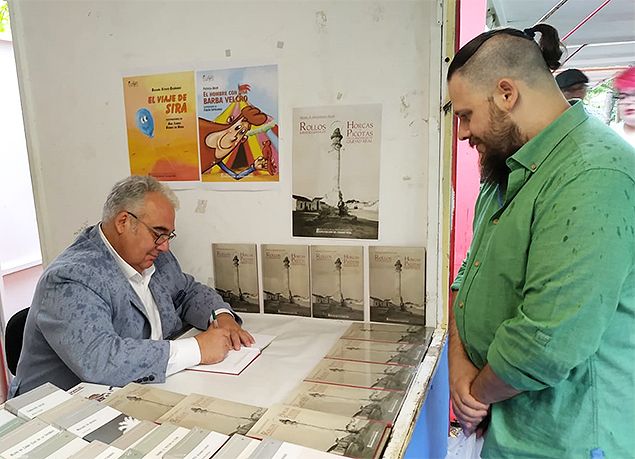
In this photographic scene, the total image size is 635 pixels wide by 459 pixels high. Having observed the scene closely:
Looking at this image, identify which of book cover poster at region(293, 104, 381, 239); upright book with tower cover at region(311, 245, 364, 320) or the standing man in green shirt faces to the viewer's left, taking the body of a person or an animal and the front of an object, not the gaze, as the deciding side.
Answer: the standing man in green shirt

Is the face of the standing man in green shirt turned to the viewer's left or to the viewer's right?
to the viewer's left

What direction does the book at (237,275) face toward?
toward the camera

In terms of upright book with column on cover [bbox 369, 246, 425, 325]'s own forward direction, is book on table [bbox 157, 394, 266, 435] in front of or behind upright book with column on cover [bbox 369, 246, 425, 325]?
in front

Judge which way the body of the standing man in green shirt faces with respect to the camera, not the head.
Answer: to the viewer's left

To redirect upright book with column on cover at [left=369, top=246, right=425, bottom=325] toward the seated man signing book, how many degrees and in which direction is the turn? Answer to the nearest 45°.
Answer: approximately 45° to its right

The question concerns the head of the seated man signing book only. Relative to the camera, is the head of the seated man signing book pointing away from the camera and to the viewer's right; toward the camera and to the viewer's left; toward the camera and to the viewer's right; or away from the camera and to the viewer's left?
toward the camera and to the viewer's right

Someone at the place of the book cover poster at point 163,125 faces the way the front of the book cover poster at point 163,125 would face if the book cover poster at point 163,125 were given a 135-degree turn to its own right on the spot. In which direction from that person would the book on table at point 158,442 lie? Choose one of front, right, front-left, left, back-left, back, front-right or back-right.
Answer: back-left

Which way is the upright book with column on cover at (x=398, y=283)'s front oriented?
toward the camera

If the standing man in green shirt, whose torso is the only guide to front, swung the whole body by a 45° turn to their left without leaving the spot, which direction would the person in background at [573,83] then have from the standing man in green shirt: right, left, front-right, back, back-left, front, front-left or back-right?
back-right

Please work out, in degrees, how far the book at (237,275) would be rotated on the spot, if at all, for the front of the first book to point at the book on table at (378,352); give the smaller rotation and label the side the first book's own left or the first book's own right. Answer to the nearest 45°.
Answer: approximately 45° to the first book's own left
